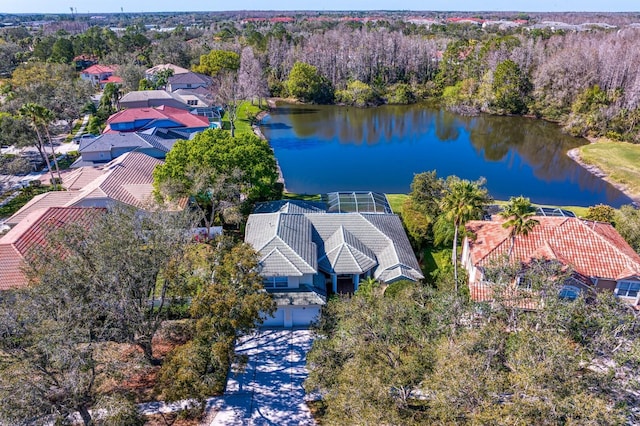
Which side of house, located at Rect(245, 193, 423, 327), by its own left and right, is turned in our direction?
front

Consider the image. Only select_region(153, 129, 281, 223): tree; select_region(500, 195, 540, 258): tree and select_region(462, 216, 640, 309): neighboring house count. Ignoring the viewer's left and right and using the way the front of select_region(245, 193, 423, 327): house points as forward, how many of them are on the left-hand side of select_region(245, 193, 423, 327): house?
2

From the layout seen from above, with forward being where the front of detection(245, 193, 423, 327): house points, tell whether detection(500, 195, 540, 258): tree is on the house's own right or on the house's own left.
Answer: on the house's own left

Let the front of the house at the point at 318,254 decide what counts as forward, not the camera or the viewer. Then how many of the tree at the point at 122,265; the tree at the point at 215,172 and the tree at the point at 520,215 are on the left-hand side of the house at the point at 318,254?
1

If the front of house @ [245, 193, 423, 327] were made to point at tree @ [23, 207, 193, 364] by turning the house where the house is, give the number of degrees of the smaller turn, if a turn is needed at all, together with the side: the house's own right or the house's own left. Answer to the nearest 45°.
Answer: approximately 45° to the house's own right

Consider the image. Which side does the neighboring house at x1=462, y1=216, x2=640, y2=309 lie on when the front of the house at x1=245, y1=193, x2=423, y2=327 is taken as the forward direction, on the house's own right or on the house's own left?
on the house's own left

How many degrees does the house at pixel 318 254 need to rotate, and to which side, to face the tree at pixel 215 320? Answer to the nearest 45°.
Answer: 0° — it already faces it

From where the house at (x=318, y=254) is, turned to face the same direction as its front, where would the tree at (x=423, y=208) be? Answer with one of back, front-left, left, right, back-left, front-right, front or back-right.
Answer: back-left

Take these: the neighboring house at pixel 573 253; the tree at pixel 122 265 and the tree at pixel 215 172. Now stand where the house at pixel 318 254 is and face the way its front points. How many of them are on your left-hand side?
1

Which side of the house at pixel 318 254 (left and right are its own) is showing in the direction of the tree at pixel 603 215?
left

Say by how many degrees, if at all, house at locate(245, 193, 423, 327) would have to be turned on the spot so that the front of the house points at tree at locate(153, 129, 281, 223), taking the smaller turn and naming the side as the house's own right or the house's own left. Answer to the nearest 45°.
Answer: approximately 135° to the house's own right

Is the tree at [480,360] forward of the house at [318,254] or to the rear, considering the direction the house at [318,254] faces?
forward
